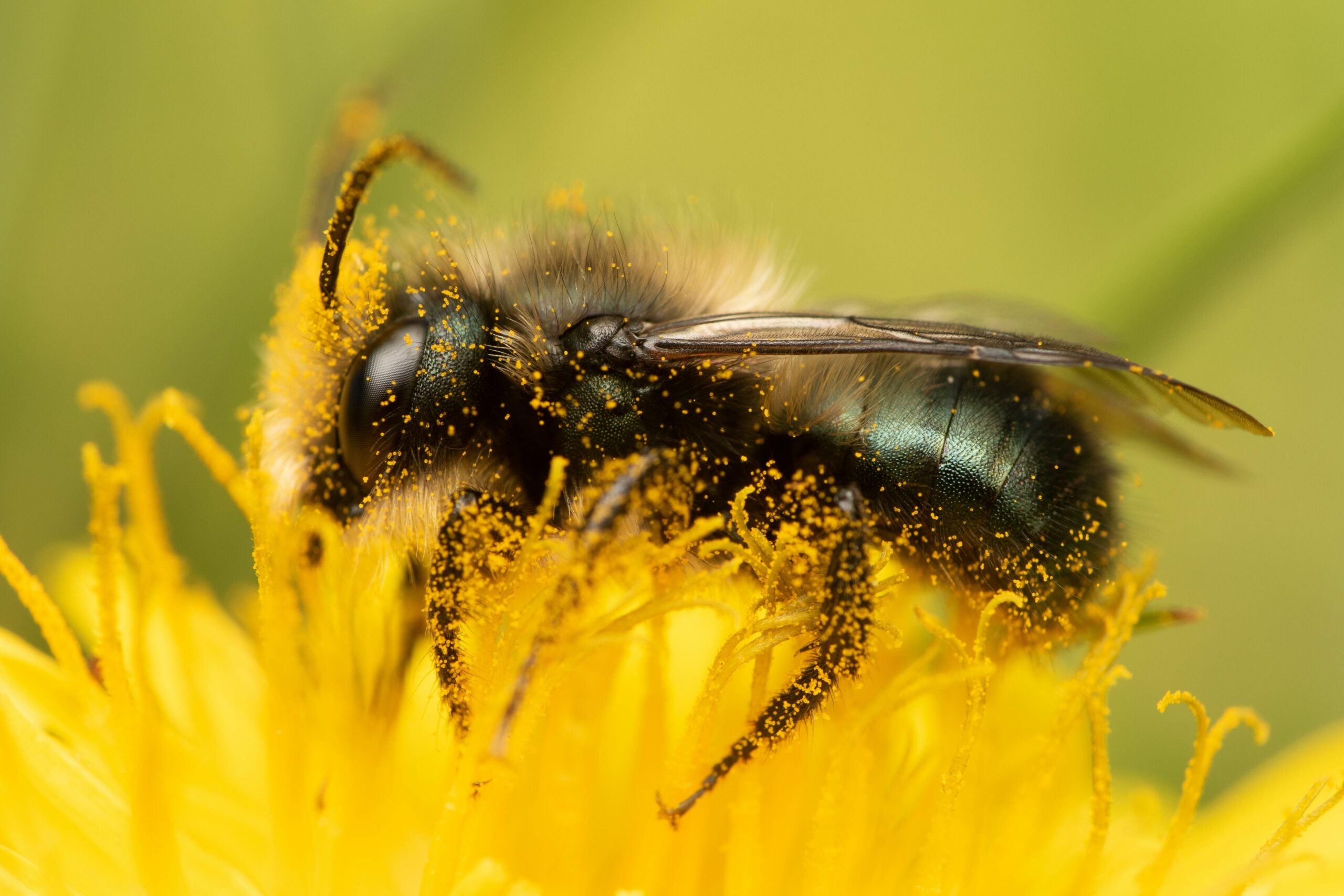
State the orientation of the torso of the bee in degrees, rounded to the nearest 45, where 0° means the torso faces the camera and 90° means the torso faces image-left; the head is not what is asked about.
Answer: approximately 90°

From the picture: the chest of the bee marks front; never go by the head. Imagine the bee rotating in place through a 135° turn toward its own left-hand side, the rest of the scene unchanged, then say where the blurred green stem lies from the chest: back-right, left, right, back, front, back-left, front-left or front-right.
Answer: left
